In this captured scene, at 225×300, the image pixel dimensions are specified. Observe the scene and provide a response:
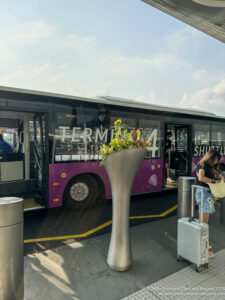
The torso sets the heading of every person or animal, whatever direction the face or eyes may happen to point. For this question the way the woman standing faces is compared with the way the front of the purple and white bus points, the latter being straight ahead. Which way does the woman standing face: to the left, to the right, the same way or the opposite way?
to the left

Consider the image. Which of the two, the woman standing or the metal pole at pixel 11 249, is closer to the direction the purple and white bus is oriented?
the metal pole

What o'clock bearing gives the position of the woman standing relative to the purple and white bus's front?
The woman standing is roughly at 9 o'clock from the purple and white bus.

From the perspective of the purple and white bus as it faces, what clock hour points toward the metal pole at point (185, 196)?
The metal pole is roughly at 8 o'clock from the purple and white bus.
